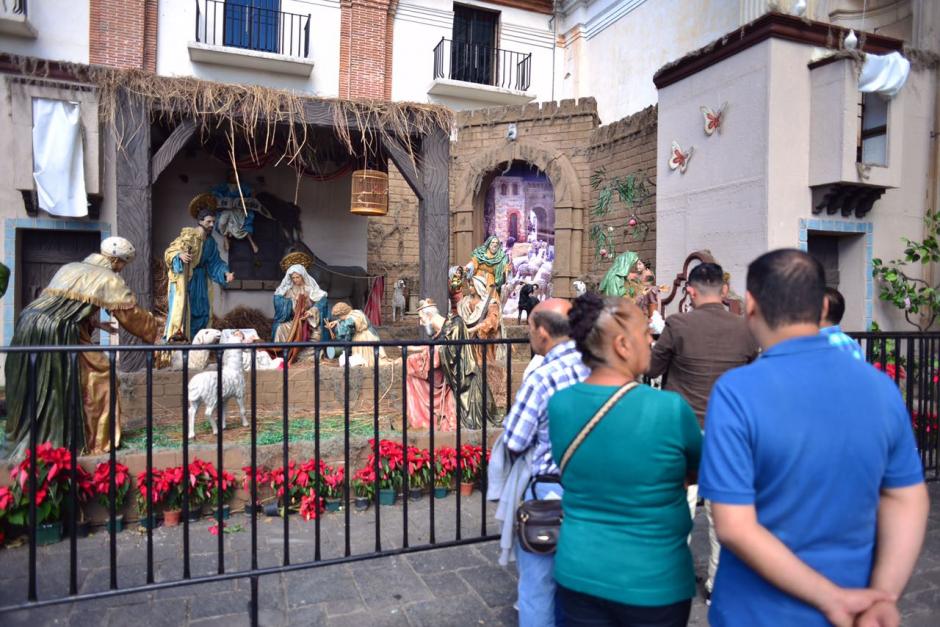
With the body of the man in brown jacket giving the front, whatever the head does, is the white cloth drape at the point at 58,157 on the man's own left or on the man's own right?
on the man's own left

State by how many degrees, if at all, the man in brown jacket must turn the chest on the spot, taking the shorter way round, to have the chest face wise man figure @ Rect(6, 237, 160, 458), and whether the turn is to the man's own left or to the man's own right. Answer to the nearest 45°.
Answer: approximately 90° to the man's own left

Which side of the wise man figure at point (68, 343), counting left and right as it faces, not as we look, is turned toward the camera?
right

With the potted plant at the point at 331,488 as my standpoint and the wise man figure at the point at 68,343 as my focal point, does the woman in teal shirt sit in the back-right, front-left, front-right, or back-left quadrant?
back-left

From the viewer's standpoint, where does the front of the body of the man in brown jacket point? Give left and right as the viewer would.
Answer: facing away from the viewer

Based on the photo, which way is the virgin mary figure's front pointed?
toward the camera

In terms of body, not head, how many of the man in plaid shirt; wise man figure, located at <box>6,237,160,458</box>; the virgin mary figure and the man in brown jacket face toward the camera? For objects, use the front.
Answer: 1

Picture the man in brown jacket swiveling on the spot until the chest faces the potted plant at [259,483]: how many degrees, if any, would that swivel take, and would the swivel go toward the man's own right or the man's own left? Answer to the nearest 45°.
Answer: approximately 90° to the man's own left

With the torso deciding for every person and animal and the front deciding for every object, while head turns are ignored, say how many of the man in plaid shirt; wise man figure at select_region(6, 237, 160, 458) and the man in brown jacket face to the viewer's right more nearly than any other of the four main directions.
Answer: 1

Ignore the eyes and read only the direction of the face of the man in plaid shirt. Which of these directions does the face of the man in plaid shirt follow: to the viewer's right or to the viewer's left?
to the viewer's left

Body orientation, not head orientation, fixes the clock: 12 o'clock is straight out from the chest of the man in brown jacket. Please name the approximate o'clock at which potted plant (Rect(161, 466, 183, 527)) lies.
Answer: The potted plant is roughly at 9 o'clock from the man in brown jacket.

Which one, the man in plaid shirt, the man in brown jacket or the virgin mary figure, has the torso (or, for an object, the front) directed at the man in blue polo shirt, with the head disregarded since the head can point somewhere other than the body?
the virgin mary figure

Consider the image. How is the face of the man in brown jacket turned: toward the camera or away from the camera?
away from the camera

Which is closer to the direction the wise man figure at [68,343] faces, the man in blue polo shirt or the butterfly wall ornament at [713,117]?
the butterfly wall ornament

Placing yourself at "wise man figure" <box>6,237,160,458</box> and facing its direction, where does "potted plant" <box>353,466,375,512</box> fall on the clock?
The potted plant is roughly at 1 o'clock from the wise man figure.

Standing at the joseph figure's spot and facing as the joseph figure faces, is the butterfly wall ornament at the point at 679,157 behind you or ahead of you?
ahead

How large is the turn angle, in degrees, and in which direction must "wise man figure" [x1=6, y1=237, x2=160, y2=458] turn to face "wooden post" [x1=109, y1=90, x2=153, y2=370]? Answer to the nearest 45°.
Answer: approximately 90° to its left

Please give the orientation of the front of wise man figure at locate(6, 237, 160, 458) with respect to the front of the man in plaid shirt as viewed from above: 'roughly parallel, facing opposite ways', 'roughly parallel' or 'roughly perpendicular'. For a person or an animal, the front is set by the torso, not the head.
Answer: roughly perpendicular
